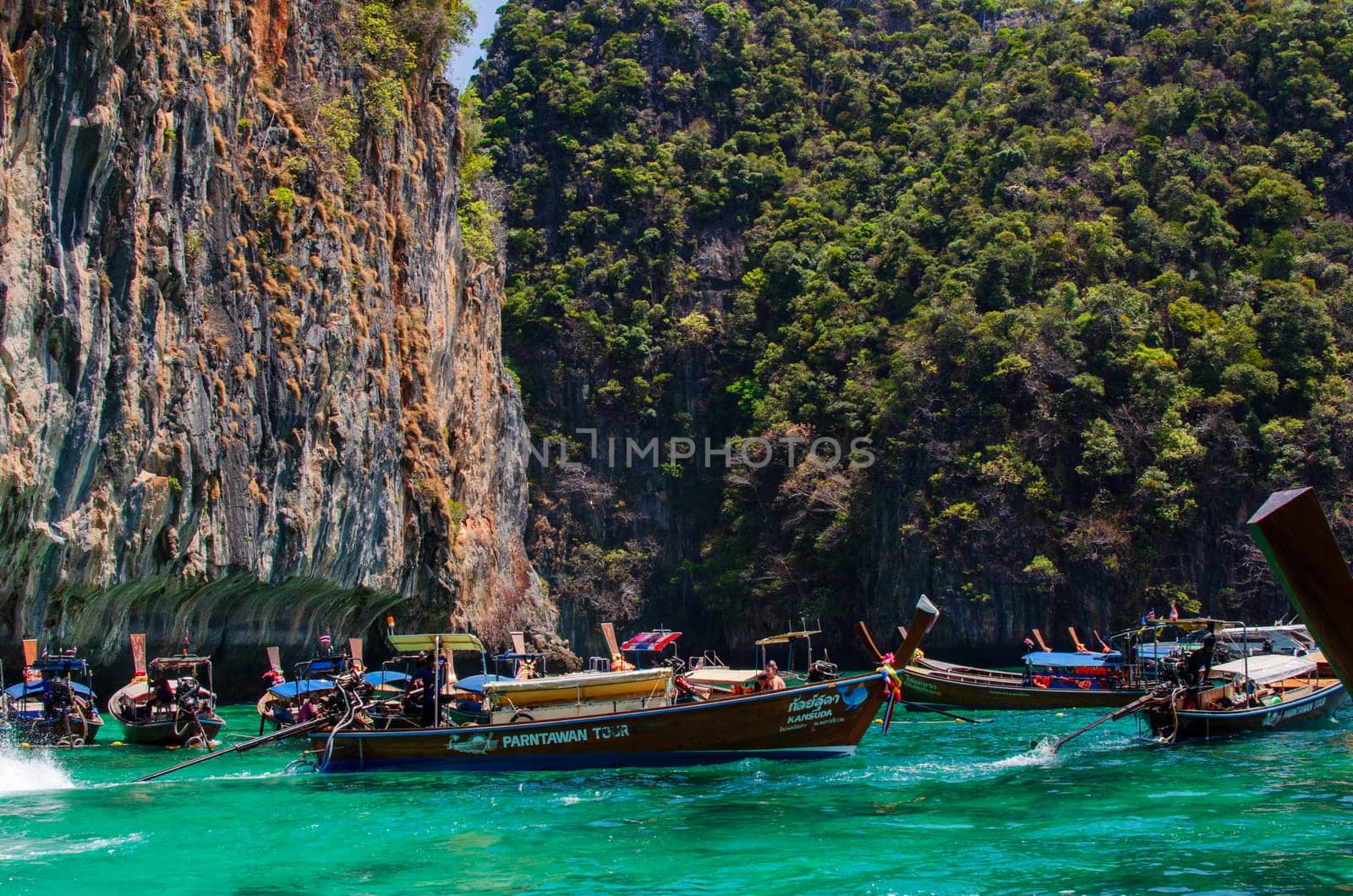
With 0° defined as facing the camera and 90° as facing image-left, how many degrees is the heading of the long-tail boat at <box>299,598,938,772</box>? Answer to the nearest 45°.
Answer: approximately 270°

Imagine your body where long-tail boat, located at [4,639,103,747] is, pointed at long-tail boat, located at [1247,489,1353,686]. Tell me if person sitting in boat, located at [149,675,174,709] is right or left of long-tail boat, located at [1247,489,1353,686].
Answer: left

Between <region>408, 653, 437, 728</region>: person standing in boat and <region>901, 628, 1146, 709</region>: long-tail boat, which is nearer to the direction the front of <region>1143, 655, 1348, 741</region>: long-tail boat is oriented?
the long-tail boat

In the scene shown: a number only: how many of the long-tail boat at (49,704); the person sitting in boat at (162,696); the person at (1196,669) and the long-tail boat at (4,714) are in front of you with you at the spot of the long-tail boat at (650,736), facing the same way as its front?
1

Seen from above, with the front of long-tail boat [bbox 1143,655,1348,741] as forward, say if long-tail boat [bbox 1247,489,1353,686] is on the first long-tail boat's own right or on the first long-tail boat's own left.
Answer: on the first long-tail boat's own right

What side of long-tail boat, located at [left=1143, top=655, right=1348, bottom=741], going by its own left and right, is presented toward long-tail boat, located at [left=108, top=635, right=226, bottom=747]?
back

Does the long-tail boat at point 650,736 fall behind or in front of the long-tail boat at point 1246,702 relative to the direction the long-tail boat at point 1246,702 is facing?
behind

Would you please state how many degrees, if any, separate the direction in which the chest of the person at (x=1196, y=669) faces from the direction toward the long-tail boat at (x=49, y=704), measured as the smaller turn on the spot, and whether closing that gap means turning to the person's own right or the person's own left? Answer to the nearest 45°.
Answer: approximately 180°

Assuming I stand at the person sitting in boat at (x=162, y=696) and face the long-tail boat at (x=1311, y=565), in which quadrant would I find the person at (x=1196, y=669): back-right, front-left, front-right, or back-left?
front-left

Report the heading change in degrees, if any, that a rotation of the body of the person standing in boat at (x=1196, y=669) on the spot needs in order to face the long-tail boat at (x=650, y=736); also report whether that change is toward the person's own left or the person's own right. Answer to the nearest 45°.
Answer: approximately 135° to the person's own right

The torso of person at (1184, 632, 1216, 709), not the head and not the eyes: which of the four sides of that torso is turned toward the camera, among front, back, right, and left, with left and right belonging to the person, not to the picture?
right

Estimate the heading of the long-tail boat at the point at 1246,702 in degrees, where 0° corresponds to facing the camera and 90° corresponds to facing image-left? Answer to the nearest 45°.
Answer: approximately 225°

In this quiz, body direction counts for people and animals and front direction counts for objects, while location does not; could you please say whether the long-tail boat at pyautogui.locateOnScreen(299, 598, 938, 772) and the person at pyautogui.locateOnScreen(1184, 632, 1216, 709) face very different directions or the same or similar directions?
same or similar directions

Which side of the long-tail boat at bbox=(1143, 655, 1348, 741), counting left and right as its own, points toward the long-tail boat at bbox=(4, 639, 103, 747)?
back

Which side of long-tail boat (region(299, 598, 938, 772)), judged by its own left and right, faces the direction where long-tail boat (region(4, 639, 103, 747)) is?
back

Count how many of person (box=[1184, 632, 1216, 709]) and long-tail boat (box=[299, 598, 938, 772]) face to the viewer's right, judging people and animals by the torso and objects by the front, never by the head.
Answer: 2
